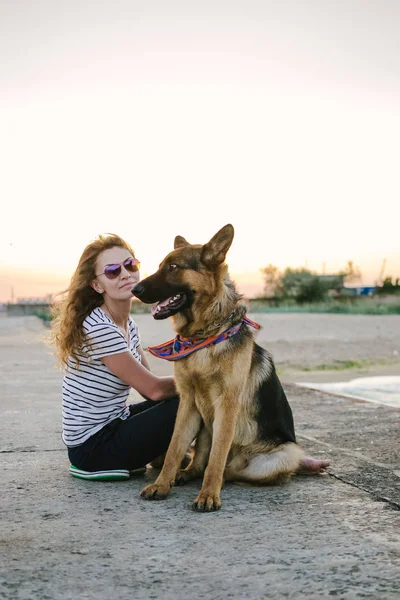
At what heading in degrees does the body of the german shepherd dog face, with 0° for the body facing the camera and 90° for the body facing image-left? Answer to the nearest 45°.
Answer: approximately 45°

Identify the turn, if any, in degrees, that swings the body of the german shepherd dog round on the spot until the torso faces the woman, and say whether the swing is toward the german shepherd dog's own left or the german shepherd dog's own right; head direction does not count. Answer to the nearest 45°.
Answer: approximately 45° to the german shepherd dog's own right
